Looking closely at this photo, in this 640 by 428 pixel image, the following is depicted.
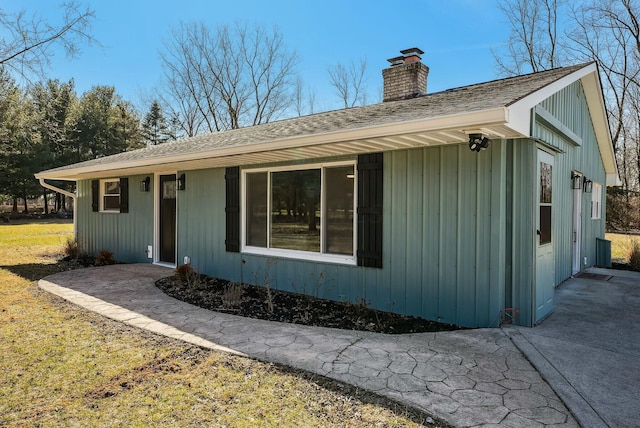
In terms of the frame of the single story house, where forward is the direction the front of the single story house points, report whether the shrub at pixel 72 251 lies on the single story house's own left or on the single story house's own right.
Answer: on the single story house's own right

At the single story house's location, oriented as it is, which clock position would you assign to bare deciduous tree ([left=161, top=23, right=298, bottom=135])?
The bare deciduous tree is roughly at 4 o'clock from the single story house.

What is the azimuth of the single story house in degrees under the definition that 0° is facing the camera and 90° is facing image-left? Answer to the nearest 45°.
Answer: approximately 45°

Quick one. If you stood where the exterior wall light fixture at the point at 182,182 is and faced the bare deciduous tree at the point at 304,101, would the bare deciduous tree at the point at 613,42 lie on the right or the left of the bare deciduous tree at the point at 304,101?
right

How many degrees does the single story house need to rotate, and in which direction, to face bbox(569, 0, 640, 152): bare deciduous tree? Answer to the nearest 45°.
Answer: approximately 180°

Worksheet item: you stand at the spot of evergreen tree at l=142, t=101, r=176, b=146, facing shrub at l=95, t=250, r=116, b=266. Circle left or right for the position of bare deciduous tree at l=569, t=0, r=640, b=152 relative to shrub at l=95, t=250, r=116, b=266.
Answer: left

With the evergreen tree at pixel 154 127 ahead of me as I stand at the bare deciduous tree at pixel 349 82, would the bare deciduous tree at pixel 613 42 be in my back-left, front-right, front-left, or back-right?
back-right

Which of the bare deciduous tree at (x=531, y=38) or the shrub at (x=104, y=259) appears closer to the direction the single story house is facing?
the shrub

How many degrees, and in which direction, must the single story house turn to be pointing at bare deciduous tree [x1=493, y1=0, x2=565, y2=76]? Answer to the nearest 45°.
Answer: approximately 180°
